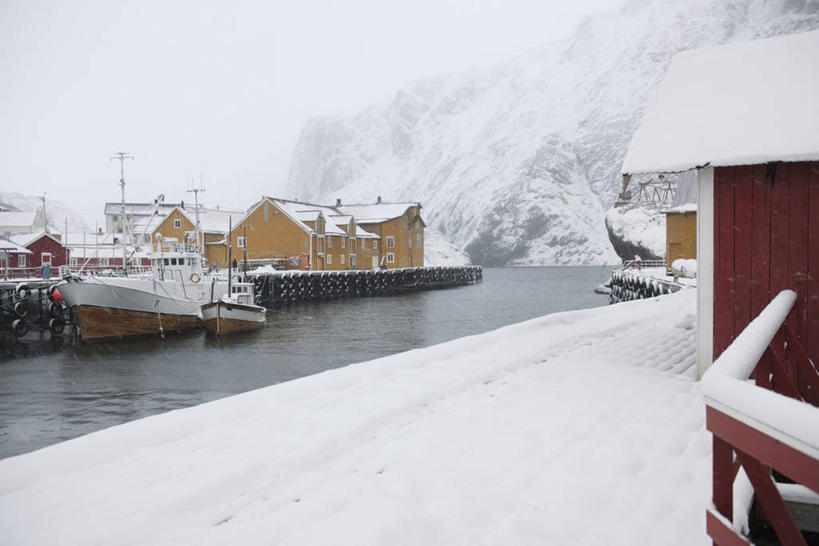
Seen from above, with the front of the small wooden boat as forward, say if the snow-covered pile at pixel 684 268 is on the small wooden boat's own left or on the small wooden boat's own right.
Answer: on the small wooden boat's own left

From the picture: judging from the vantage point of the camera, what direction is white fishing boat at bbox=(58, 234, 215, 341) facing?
facing the viewer and to the left of the viewer

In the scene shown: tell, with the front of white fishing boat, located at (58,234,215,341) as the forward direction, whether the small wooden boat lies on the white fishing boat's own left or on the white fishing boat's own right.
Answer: on the white fishing boat's own left

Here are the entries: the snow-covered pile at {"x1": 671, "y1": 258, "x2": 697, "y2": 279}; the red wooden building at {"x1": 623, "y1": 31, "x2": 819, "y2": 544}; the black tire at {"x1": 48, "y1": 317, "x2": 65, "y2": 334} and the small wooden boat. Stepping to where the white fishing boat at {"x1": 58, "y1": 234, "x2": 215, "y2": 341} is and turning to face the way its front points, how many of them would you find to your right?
1
